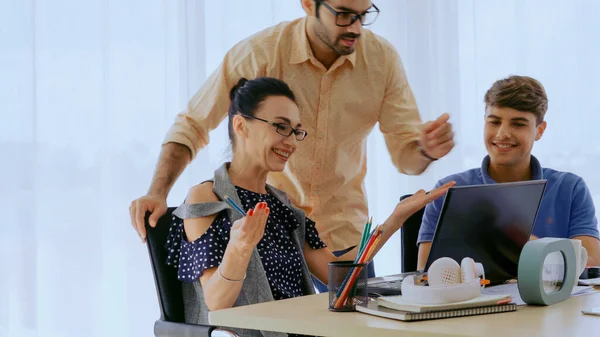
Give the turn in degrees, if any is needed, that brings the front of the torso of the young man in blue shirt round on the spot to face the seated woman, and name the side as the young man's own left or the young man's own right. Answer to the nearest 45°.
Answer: approximately 45° to the young man's own right

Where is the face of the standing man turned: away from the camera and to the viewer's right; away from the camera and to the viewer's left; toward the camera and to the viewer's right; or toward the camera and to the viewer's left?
toward the camera and to the viewer's right

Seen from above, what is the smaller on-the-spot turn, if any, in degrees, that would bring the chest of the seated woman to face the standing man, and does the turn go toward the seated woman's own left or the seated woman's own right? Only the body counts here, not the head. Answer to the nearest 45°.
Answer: approximately 135° to the seated woman's own left

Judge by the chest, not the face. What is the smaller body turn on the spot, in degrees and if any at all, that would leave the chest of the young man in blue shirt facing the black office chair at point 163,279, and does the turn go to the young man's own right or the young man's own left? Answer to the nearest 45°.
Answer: approximately 45° to the young man's own right

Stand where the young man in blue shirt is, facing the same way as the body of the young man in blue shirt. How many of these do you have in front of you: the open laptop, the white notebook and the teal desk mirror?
3

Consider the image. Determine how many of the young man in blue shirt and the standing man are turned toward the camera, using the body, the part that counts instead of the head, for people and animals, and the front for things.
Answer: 2
